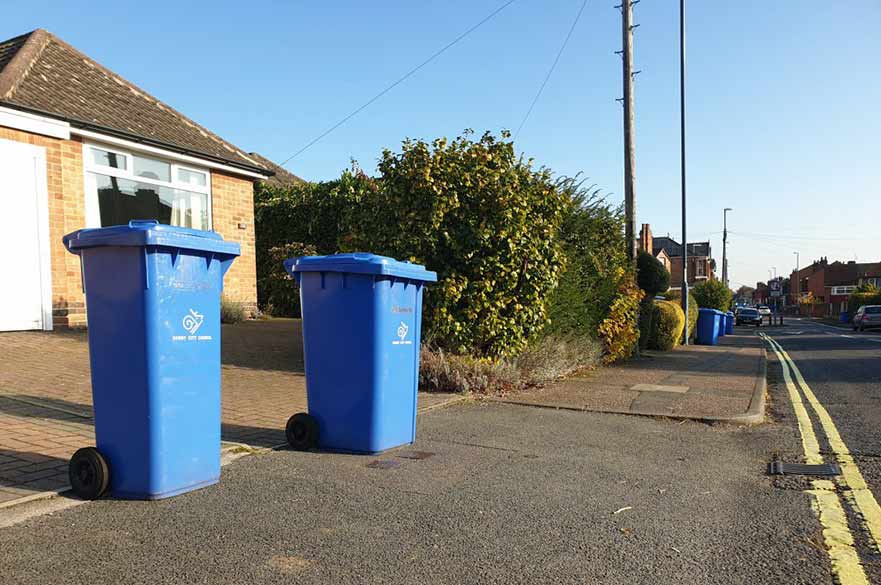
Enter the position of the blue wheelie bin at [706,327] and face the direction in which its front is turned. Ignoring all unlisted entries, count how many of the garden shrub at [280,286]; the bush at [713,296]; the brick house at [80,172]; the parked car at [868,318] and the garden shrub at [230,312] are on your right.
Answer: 3

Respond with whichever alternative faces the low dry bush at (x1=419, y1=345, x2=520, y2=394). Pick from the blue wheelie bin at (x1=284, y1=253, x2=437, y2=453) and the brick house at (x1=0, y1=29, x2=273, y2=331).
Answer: the brick house

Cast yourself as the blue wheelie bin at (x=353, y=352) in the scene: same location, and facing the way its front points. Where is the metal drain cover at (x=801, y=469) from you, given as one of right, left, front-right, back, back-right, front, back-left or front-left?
front-left

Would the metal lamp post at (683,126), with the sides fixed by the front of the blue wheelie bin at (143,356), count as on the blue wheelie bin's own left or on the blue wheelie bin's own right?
on the blue wheelie bin's own left

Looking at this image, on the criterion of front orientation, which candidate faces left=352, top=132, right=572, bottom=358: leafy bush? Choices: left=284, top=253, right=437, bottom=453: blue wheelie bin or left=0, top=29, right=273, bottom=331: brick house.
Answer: the brick house

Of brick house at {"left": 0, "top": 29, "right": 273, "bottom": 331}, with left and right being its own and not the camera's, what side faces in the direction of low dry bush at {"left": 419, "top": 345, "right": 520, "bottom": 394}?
front

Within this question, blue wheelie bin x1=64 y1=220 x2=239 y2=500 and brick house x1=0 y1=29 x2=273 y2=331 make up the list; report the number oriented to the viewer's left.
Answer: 0

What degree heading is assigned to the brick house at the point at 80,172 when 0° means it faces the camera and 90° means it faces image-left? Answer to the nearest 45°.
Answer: approximately 315°

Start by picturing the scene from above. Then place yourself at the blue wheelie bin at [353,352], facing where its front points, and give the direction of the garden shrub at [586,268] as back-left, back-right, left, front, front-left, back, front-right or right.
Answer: left

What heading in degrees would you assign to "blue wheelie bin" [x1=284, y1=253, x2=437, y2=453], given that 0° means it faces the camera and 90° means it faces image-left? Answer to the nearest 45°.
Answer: approximately 315°
